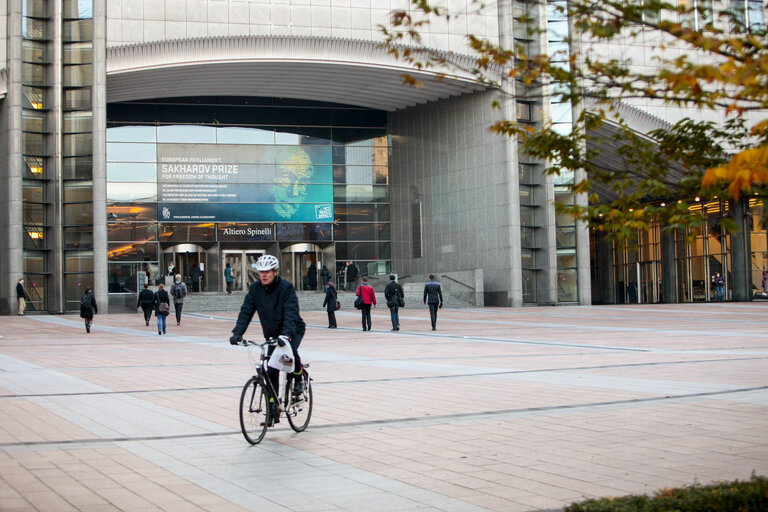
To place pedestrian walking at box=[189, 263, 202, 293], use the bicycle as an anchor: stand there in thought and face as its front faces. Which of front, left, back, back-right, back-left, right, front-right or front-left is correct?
back-right

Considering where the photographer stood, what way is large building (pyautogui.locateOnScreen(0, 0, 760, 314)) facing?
facing the viewer

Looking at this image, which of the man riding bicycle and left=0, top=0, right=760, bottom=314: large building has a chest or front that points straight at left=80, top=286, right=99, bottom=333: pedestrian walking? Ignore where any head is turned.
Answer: the large building

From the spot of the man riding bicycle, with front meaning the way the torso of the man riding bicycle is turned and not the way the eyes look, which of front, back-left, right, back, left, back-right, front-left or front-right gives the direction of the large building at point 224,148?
back-right

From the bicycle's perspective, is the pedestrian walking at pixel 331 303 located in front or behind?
behind

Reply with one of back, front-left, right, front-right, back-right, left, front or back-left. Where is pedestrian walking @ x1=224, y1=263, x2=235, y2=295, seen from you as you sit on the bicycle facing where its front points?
back-right

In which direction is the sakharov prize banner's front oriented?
toward the camera

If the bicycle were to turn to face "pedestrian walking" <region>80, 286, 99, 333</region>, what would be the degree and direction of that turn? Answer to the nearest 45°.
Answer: approximately 135° to its right

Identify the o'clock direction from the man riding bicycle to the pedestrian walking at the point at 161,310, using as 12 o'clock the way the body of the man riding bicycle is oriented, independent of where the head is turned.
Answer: The pedestrian walking is roughly at 4 o'clock from the man riding bicycle.

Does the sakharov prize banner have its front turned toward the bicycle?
yes

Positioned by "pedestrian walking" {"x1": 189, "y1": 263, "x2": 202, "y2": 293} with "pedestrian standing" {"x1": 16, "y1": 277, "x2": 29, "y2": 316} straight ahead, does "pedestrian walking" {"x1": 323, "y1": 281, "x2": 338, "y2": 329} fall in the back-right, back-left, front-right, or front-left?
front-left

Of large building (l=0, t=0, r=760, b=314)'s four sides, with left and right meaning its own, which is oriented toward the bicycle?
front

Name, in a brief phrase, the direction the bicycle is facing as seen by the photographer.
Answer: facing the viewer and to the left of the viewer

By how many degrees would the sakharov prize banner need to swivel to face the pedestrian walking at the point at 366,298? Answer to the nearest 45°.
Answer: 0° — it already faces them
